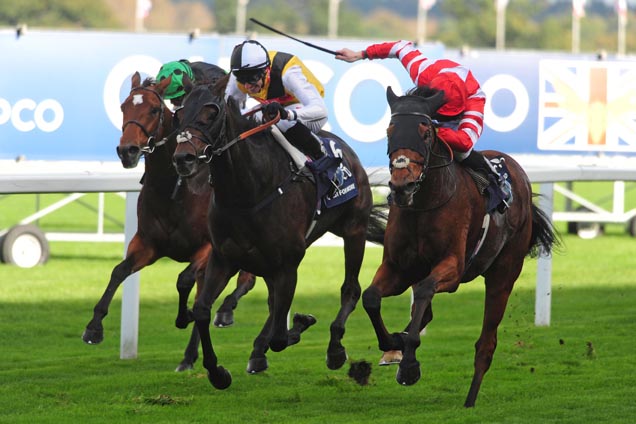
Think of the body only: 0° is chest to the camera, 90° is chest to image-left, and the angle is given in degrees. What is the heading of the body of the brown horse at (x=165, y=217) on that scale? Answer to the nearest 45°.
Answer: approximately 45°

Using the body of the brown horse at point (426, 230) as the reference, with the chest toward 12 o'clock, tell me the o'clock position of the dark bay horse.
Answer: The dark bay horse is roughly at 2 o'clock from the brown horse.

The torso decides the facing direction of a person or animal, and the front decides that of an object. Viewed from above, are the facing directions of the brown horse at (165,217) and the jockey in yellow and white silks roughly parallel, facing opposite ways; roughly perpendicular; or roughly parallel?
roughly parallel

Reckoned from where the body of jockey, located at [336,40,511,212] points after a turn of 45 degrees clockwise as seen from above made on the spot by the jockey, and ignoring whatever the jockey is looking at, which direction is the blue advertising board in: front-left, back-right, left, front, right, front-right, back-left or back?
right

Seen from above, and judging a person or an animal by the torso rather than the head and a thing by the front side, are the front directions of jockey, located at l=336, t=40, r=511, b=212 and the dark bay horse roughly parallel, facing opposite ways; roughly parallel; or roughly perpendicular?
roughly parallel

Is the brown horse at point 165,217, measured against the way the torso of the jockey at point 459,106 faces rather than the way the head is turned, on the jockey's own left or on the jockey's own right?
on the jockey's own right

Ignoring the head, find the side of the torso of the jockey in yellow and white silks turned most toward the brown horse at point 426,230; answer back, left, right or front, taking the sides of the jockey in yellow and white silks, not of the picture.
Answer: left

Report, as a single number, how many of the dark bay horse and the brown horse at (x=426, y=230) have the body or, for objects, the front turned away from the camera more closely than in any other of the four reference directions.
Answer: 0

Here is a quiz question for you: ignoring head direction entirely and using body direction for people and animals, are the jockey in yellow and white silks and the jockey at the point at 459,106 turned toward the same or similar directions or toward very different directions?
same or similar directions

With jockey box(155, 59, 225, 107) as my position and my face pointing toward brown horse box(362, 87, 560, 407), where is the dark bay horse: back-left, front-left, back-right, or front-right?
front-right

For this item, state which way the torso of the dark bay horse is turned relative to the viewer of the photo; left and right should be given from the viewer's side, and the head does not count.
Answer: facing the viewer and to the left of the viewer

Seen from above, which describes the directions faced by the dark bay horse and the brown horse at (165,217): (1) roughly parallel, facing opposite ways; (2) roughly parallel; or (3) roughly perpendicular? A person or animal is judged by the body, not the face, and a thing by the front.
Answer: roughly parallel

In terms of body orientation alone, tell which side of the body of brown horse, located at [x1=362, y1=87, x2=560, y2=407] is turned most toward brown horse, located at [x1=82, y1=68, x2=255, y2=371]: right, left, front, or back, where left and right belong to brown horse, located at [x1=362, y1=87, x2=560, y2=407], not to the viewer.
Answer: right
